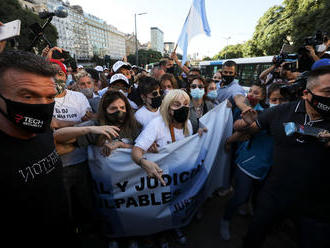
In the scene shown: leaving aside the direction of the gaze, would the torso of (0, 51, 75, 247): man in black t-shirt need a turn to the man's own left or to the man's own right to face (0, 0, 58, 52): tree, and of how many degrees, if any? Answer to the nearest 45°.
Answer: approximately 135° to the man's own left

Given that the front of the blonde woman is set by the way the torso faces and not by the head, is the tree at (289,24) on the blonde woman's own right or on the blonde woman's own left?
on the blonde woman's own left

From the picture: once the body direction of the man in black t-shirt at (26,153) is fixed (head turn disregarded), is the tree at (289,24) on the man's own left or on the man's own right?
on the man's own left

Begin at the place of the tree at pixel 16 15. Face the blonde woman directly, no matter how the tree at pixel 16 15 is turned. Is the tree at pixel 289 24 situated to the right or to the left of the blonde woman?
left

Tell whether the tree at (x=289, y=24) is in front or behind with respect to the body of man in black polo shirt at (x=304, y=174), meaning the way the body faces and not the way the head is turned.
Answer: behind
